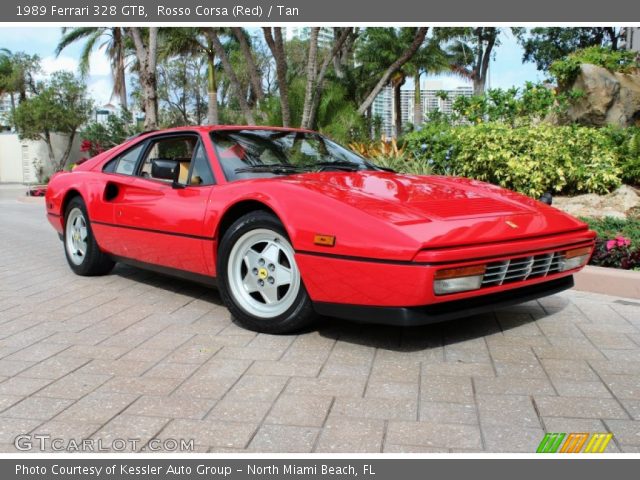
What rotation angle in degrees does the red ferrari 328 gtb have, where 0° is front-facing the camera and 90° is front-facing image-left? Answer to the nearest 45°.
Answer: approximately 315°

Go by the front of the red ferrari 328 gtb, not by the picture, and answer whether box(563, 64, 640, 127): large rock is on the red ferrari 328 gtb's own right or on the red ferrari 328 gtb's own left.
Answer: on the red ferrari 328 gtb's own left

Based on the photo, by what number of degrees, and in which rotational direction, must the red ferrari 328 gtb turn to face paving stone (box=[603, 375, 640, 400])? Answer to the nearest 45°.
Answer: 0° — it already faces it

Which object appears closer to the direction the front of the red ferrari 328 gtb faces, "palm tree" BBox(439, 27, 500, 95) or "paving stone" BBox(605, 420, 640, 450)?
the paving stone

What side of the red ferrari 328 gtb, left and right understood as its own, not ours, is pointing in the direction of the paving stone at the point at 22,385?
right

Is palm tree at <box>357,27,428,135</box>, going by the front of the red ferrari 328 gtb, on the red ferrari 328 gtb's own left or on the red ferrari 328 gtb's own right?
on the red ferrari 328 gtb's own left

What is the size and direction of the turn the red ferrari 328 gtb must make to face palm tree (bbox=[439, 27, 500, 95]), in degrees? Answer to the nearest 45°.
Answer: approximately 135° to its left

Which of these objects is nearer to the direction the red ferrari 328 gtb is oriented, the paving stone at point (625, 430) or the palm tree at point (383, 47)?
the paving stone

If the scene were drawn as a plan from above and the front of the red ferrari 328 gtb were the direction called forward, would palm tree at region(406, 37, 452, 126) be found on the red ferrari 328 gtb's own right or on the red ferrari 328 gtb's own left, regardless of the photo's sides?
on the red ferrari 328 gtb's own left

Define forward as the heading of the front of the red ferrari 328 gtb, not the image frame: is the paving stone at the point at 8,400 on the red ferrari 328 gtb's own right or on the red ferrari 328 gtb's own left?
on the red ferrari 328 gtb's own right

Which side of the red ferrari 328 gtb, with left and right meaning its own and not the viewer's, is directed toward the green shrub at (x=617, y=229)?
left

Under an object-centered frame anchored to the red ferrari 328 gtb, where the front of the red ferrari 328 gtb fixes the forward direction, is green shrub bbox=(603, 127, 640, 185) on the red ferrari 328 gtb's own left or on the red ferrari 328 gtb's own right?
on the red ferrari 328 gtb's own left

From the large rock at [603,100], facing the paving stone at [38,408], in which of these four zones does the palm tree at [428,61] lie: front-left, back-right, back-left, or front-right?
back-right

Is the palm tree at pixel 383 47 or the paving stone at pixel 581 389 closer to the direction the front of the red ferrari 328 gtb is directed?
the paving stone
